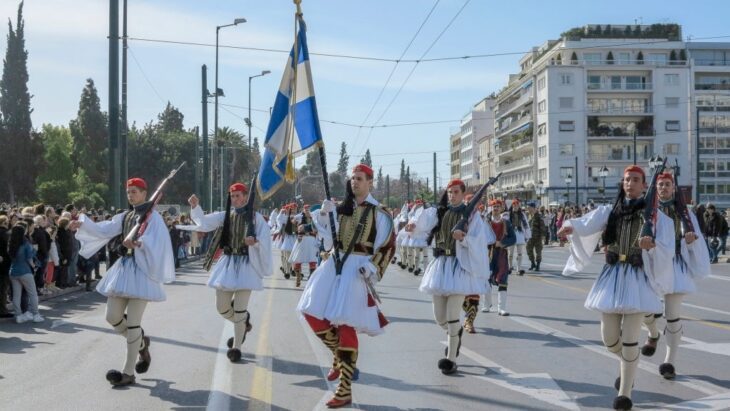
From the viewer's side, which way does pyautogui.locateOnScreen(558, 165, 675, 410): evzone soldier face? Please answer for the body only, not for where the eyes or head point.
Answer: toward the camera

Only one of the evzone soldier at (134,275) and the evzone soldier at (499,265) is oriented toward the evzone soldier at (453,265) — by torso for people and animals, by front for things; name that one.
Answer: the evzone soldier at (499,265)

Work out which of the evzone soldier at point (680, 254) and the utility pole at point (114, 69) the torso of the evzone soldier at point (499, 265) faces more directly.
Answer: the evzone soldier

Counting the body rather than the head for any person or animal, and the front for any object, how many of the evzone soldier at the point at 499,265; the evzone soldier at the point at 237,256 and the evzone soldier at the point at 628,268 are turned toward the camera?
3

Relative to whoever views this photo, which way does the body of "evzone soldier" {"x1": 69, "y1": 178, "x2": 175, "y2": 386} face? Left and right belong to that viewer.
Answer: facing the viewer and to the left of the viewer

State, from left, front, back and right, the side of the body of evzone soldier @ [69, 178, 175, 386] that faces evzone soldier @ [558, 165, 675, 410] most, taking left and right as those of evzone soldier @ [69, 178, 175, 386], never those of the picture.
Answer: left

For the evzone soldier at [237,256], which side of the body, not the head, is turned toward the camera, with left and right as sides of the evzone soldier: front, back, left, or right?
front

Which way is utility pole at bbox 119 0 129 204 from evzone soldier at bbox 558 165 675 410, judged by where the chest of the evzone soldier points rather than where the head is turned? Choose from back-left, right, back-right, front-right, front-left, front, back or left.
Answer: back-right

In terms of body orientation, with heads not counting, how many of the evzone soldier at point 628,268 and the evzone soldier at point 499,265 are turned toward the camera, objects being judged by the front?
2

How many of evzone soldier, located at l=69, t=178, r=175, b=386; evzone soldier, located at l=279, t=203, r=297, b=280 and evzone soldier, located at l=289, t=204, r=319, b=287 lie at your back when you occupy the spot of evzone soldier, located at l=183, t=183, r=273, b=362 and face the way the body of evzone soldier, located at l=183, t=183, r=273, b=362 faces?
2

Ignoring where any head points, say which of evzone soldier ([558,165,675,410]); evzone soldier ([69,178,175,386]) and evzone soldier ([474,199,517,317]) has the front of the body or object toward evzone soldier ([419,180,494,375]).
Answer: evzone soldier ([474,199,517,317])
